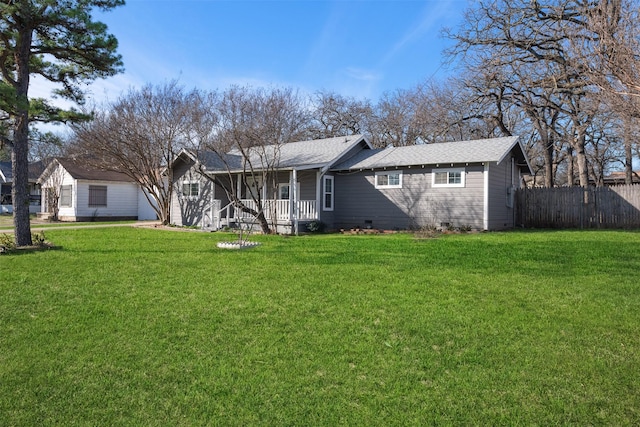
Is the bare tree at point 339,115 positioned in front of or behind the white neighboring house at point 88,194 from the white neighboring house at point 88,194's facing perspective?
behind

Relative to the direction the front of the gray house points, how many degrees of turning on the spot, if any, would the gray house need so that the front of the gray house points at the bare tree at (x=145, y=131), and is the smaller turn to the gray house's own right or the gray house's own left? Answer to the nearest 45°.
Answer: approximately 90° to the gray house's own right

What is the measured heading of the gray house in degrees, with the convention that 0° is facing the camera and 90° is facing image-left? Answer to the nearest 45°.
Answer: approximately 0°

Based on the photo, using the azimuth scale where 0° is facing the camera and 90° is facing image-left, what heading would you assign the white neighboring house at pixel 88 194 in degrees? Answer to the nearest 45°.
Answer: approximately 45°

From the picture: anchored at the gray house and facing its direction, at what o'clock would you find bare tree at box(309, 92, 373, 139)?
The bare tree is roughly at 6 o'clock from the gray house.

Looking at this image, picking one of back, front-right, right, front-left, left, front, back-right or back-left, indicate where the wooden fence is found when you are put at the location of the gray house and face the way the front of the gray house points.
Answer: left

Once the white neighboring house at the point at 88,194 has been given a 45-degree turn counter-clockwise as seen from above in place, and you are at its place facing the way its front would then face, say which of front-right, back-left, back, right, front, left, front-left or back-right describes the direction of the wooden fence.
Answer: front-left
